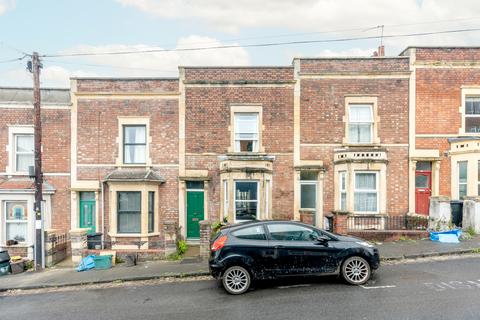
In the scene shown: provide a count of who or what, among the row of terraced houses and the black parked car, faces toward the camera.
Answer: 1

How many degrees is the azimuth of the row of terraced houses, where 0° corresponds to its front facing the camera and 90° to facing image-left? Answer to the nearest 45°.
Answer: approximately 0°

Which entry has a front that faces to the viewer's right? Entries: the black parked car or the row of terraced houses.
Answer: the black parked car

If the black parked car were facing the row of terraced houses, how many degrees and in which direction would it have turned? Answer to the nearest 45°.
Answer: approximately 90° to its left

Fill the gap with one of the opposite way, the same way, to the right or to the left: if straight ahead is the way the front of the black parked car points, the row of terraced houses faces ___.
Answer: to the right

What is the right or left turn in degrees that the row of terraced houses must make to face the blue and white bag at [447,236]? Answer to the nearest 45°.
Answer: approximately 45° to its left

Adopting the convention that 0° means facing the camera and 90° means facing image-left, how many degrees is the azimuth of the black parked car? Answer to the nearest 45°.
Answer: approximately 270°
